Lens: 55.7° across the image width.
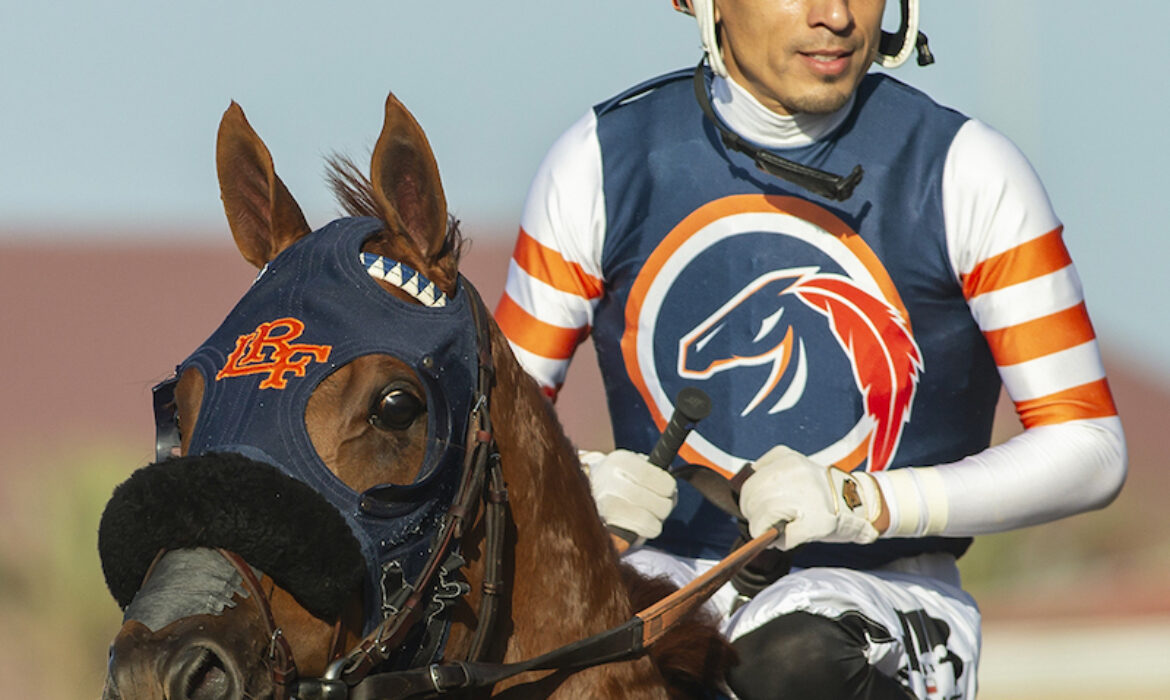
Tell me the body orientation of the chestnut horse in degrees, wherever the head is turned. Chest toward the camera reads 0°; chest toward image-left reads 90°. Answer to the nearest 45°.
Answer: approximately 45°
